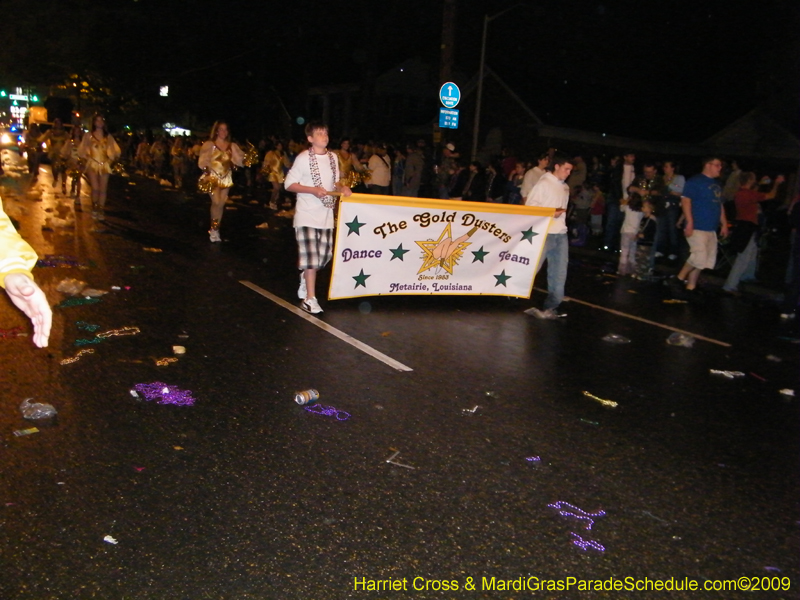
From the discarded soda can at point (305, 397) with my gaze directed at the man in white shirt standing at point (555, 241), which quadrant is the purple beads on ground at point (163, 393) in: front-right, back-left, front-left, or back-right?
back-left

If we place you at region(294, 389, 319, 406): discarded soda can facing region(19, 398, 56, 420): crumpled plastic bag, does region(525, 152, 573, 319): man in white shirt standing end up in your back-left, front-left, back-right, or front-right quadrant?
back-right

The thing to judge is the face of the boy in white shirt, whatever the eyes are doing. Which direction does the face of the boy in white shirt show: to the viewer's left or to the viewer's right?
to the viewer's right

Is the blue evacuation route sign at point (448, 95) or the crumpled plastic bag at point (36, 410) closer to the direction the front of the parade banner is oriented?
the crumpled plastic bag

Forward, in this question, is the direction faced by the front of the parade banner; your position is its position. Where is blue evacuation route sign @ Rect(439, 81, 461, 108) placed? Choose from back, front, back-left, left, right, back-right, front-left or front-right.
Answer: back

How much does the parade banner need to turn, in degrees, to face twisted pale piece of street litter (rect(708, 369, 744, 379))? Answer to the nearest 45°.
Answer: approximately 45° to its left

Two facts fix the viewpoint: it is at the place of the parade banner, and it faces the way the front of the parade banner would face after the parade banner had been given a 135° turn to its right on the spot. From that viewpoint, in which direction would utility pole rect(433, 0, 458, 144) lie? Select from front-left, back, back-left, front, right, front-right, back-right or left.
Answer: front-right

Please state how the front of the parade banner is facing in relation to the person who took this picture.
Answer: facing the viewer

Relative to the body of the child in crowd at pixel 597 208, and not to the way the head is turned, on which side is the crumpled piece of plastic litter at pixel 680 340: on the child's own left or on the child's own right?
on the child's own left
